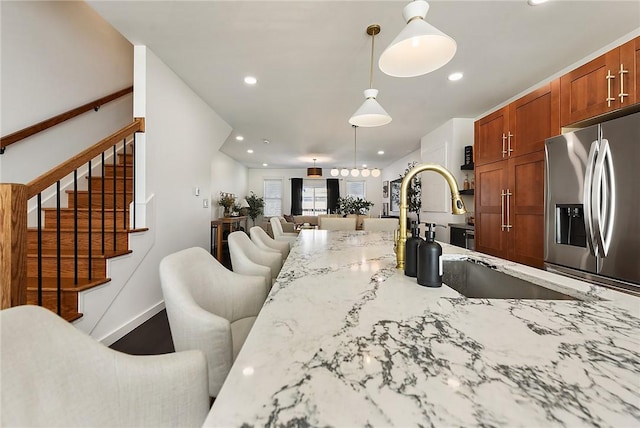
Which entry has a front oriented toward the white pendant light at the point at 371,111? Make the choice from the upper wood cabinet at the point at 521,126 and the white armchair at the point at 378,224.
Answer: the upper wood cabinet

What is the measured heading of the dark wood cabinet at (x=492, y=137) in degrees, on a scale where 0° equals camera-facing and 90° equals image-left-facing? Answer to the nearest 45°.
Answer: approximately 45°

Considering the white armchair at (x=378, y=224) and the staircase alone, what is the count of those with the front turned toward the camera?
1

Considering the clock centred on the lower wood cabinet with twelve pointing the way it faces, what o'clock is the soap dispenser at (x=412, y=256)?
The soap dispenser is roughly at 11 o'clock from the lower wood cabinet.

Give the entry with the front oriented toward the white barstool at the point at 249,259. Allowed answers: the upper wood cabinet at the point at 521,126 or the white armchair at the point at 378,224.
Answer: the upper wood cabinet

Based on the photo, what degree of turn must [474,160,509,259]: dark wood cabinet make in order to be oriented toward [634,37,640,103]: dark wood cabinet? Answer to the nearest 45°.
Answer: approximately 90° to its left

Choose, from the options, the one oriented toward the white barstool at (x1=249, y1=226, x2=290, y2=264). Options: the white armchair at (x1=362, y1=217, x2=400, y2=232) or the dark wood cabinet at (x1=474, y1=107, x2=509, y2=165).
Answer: the dark wood cabinet

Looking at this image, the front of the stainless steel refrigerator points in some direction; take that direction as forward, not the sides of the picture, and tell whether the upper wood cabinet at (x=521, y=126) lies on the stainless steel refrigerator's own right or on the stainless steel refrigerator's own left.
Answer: on the stainless steel refrigerator's own right

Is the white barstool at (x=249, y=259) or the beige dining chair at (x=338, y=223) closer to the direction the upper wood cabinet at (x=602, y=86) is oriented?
the white barstool

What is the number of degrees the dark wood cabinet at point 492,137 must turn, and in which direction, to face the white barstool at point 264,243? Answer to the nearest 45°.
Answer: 0° — it already faces it
